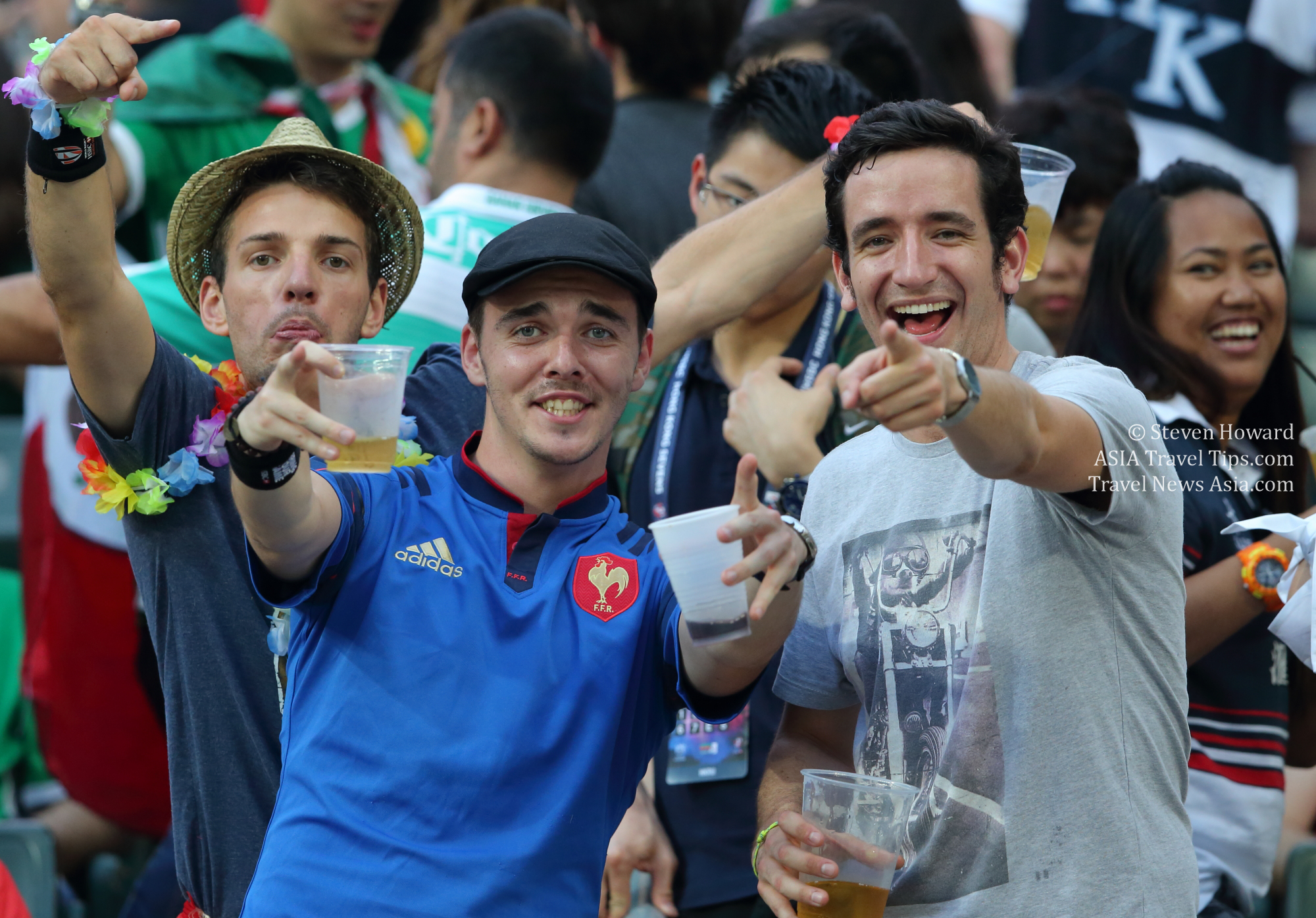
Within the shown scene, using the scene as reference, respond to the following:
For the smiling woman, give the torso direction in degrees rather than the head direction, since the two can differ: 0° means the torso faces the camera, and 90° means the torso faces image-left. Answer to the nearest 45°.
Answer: approximately 315°

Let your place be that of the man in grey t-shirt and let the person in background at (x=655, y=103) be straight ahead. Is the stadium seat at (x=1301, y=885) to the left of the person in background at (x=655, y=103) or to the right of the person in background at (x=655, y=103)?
right

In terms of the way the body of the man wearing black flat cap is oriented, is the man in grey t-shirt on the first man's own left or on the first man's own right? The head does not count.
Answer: on the first man's own left

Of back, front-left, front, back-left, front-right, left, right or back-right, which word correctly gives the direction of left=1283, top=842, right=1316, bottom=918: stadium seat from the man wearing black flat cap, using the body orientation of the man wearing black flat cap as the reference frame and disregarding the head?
back-left
